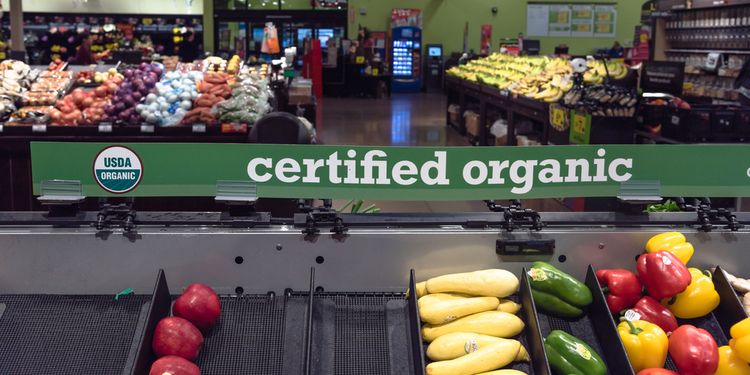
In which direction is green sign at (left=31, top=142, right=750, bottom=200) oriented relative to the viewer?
toward the camera

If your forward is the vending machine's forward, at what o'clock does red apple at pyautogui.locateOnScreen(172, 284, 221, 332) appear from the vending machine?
The red apple is roughly at 12 o'clock from the vending machine.

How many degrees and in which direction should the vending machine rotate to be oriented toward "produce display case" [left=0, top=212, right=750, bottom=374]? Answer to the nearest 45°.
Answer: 0° — it already faces it

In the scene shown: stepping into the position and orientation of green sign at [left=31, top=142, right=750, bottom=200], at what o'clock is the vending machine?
The vending machine is roughly at 6 o'clock from the green sign.

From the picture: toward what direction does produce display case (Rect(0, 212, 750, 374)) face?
toward the camera

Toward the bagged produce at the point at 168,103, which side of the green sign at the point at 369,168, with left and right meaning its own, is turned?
back

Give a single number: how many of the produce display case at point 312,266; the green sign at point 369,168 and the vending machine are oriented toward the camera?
3

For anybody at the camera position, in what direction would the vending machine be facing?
facing the viewer

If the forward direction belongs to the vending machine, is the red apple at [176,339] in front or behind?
in front

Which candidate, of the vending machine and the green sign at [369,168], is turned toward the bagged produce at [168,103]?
the vending machine

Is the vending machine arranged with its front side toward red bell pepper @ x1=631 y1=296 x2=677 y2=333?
yes

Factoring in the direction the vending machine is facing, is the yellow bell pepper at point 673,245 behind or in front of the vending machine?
in front
